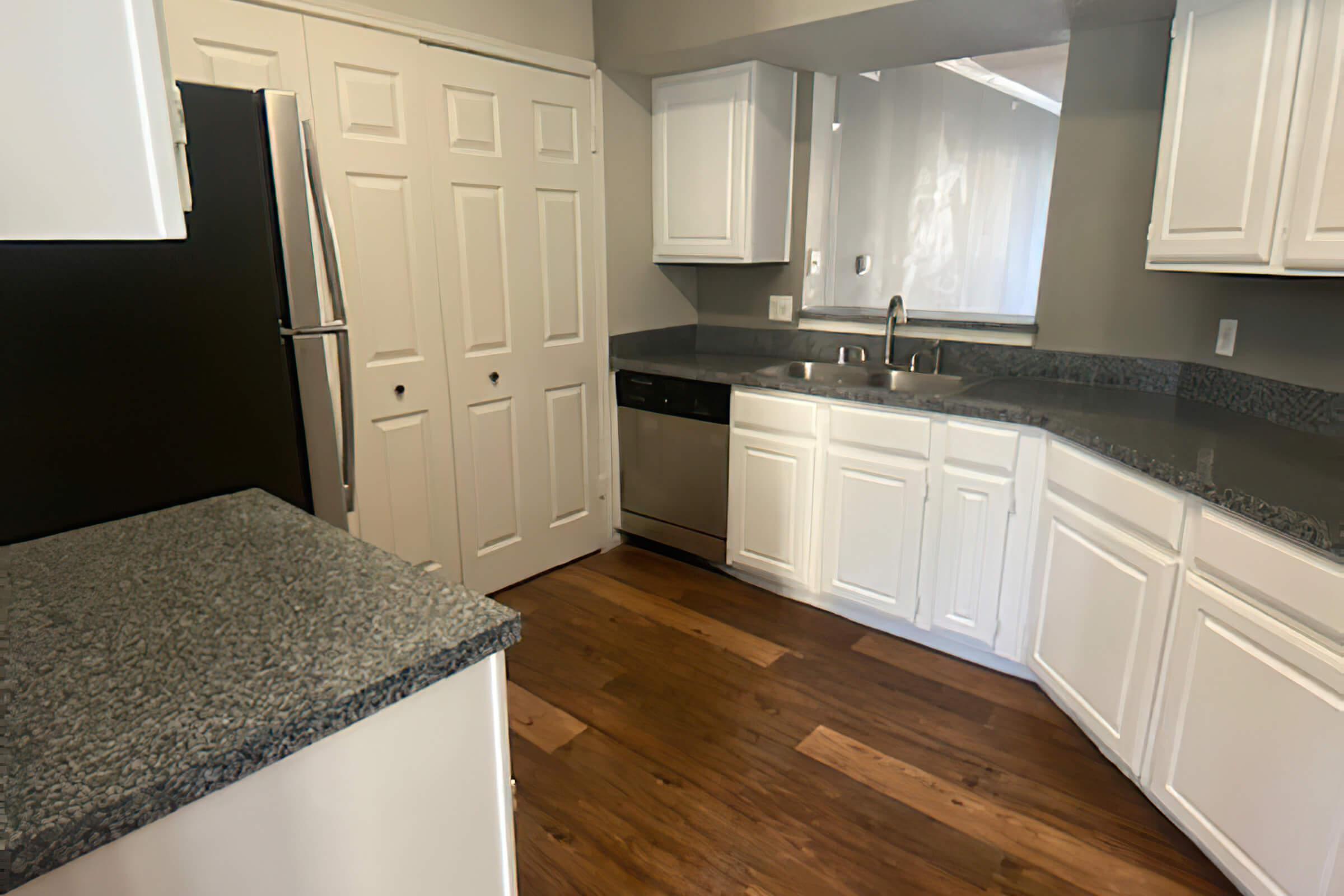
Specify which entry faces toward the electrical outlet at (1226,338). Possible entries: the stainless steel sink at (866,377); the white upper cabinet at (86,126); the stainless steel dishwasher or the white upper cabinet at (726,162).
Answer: the white upper cabinet at (86,126)

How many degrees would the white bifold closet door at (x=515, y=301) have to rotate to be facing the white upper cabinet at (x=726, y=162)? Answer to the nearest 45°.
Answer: approximately 45° to its left

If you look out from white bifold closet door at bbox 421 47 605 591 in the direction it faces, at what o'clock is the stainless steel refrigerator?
The stainless steel refrigerator is roughly at 2 o'clock from the white bifold closet door.

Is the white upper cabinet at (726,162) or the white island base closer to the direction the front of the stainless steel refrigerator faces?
the white upper cabinet

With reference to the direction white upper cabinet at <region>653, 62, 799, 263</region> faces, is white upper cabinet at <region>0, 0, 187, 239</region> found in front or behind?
in front

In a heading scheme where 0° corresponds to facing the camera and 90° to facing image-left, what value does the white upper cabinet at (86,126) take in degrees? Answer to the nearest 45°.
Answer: approximately 270°

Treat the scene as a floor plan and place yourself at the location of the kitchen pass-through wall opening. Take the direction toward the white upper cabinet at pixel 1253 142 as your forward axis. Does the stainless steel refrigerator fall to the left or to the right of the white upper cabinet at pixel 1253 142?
right

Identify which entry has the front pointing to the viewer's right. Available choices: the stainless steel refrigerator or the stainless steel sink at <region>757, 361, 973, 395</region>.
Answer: the stainless steel refrigerator

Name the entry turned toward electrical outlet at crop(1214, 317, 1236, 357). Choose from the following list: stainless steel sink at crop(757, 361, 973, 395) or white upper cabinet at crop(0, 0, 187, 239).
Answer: the white upper cabinet

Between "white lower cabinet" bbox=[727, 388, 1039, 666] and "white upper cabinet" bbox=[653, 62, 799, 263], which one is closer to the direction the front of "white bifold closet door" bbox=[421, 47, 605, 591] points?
the white lower cabinet

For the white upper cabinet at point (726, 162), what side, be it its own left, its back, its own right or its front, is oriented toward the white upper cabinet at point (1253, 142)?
left

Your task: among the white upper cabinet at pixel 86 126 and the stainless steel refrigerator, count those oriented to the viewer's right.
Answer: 2

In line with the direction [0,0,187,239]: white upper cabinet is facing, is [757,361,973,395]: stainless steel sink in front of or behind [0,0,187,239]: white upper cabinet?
in front

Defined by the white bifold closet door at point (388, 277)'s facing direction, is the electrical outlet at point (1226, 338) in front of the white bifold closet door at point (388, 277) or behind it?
in front
